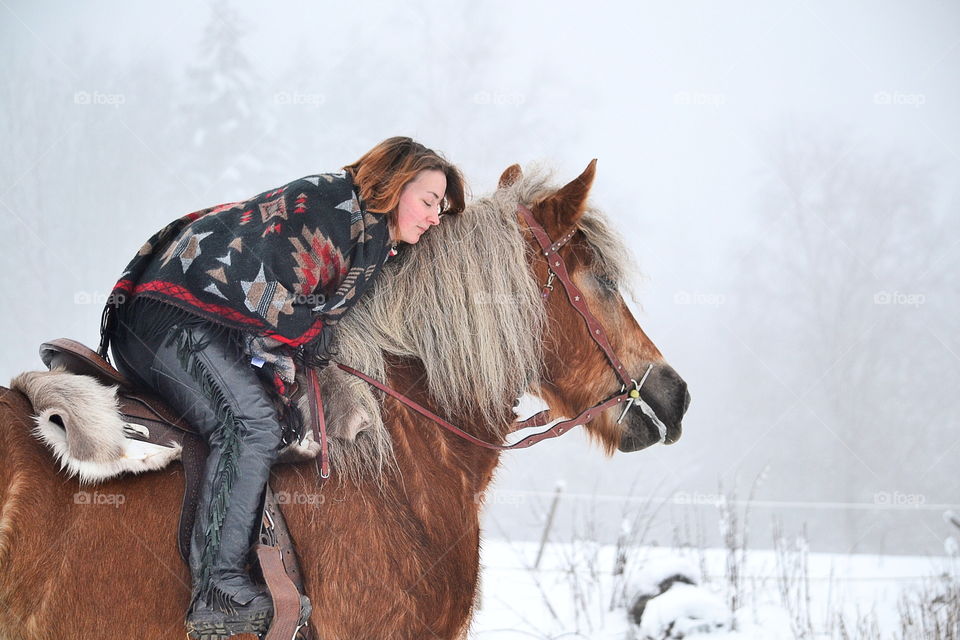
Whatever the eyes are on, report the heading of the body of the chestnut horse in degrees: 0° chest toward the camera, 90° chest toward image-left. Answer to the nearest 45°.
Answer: approximately 270°

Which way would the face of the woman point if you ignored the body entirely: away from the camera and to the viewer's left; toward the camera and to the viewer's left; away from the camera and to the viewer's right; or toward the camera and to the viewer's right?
toward the camera and to the viewer's right
